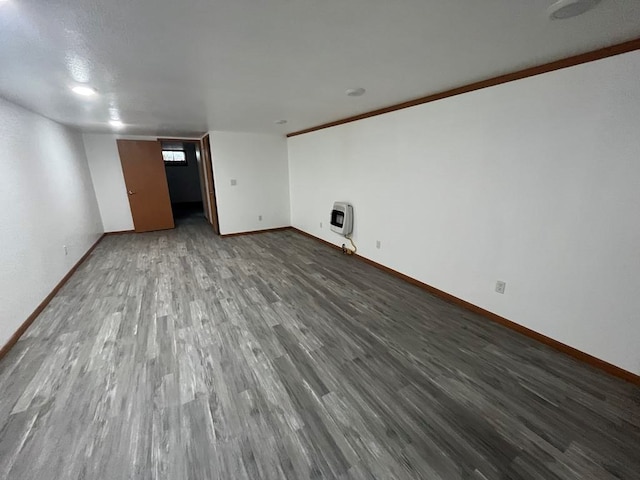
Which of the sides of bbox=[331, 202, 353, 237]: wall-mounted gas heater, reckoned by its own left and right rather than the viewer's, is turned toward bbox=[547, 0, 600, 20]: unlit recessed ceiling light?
left

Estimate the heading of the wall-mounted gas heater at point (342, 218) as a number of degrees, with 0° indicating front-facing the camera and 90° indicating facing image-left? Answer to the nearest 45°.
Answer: approximately 45°

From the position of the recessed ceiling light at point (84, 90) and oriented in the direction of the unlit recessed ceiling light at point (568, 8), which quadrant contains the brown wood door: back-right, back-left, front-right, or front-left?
back-left

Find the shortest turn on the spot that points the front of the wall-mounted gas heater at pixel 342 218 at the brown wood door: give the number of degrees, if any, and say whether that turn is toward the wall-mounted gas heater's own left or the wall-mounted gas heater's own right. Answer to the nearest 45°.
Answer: approximately 45° to the wall-mounted gas heater's own right

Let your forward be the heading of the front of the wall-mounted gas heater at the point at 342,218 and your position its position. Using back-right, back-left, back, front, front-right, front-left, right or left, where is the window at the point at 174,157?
right
